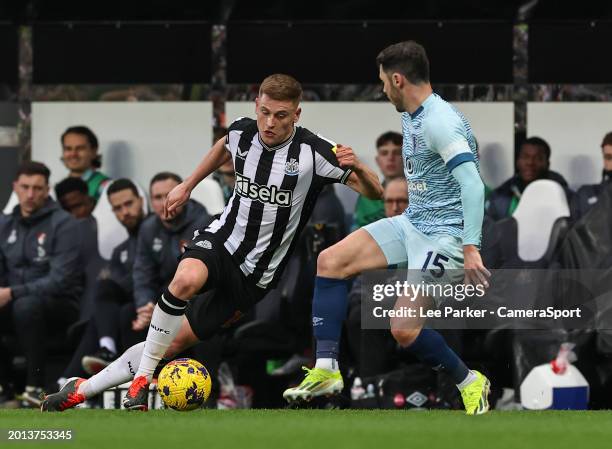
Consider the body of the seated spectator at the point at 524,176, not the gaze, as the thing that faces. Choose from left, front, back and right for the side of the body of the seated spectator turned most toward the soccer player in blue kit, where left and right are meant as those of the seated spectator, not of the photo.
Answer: front

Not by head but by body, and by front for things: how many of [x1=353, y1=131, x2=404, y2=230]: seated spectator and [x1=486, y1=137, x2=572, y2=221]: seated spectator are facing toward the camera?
2

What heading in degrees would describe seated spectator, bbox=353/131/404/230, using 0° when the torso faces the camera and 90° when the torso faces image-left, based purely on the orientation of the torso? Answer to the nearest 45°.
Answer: approximately 0°

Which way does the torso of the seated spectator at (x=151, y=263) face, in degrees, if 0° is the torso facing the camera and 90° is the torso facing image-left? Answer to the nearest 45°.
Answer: approximately 45°

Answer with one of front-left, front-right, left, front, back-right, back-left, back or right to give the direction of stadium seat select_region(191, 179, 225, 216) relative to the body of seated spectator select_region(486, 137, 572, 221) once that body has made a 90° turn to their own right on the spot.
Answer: front

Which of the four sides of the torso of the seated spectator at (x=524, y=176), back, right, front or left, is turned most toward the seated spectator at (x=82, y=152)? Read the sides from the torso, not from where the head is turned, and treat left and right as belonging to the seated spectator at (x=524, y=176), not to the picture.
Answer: right

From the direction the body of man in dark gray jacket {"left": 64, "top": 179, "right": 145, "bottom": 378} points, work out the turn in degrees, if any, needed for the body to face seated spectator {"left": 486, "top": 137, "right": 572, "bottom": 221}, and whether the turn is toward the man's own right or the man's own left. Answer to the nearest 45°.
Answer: approximately 135° to the man's own left

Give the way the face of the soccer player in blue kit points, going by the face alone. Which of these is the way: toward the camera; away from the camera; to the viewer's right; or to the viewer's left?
to the viewer's left
